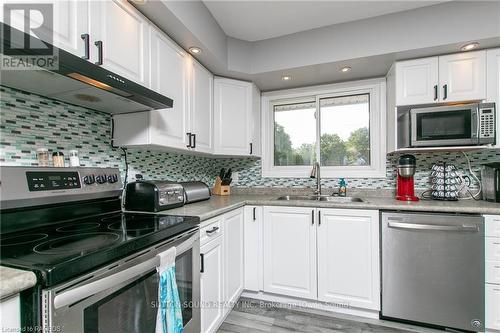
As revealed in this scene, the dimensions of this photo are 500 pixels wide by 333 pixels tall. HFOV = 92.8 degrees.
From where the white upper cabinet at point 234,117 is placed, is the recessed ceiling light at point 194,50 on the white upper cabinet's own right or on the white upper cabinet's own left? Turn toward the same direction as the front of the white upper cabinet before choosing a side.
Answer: on the white upper cabinet's own right

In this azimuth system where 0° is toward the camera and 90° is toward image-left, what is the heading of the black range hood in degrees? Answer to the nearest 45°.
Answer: approximately 315°

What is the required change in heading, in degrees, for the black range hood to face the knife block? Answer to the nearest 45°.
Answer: approximately 90° to its left

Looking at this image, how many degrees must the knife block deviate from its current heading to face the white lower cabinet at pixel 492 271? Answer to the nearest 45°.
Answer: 0° — it already faces it

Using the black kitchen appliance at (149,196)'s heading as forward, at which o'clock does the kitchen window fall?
The kitchen window is roughly at 10 o'clock from the black kitchen appliance.

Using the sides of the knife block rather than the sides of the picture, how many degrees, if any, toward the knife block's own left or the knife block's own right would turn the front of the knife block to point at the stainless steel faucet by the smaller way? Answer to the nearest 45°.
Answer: approximately 45° to the knife block's own left

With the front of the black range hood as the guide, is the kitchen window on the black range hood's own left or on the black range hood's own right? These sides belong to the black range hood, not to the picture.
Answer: on the black range hood's own left

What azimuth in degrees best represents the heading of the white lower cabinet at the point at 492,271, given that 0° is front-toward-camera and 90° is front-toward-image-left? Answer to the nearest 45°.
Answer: approximately 0°

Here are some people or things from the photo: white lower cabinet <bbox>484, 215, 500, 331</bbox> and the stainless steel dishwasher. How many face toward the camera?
2

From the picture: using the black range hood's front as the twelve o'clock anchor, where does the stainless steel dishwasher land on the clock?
The stainless steel dishwasher is roughly at 11 o'clock from the black range hood.

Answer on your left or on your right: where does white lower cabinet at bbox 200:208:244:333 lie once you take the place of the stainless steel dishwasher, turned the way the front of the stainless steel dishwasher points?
on your right
